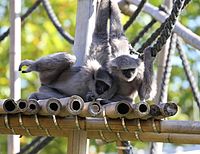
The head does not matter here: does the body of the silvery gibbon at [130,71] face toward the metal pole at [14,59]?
no

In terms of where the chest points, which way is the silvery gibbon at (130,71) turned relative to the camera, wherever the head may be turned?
toward the camera
